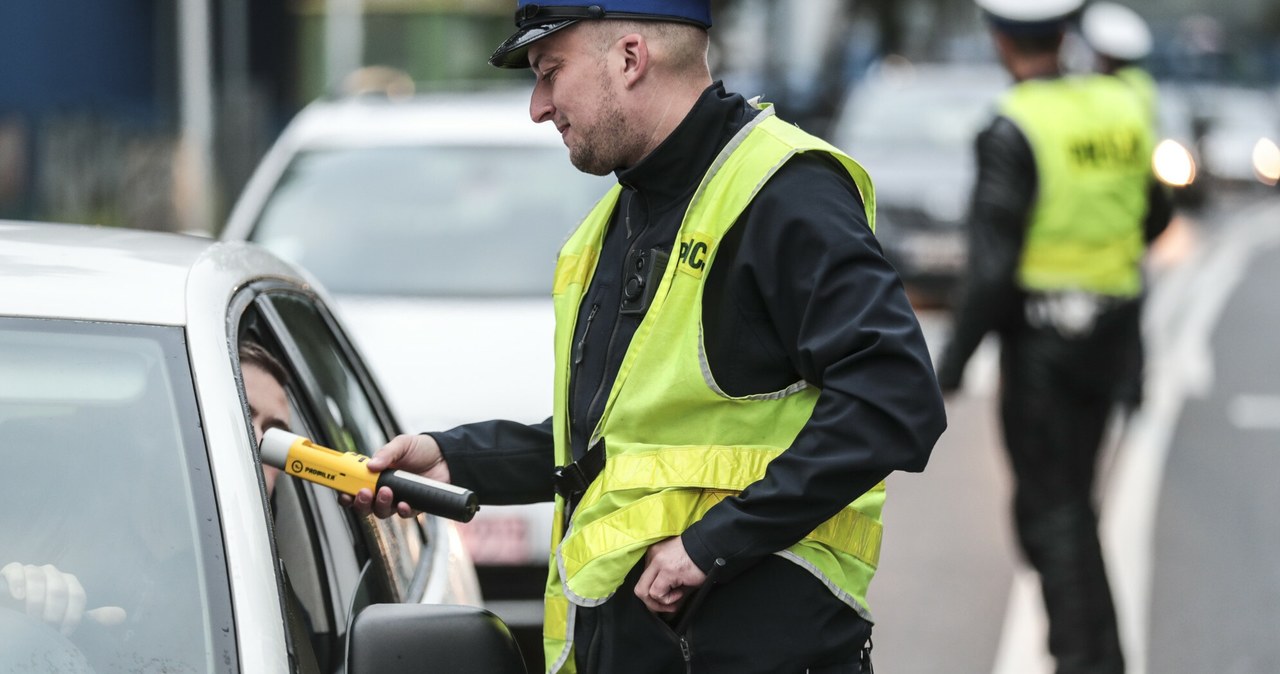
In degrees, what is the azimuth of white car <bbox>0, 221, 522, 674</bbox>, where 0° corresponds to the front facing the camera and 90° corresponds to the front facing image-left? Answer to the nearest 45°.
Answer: approximately 45°

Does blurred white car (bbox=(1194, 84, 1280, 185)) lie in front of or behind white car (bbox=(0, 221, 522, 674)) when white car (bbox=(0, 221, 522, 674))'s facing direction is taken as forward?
behind

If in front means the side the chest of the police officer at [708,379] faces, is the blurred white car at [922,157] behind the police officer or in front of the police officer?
behind

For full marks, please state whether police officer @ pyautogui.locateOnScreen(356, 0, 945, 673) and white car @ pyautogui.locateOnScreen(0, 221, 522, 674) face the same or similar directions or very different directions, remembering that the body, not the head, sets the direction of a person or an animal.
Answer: same or similar directions

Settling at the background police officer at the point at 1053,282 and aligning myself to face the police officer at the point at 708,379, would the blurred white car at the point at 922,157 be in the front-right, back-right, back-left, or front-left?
back-right

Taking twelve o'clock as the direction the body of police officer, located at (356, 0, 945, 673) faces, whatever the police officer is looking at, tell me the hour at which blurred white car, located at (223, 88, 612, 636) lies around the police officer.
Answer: The blurred white car is roughly at 4 o'clock from the police officer.

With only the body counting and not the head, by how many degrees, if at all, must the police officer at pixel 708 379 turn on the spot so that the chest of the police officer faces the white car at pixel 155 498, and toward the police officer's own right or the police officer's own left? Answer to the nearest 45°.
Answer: approximately 45° to the police officer's own right

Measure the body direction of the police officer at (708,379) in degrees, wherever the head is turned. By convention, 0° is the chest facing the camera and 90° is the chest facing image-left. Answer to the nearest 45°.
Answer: approximately 45°

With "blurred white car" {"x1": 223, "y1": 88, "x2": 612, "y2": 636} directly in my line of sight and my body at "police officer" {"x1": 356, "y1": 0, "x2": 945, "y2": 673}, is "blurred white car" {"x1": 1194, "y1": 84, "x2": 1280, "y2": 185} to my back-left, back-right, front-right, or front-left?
front-right

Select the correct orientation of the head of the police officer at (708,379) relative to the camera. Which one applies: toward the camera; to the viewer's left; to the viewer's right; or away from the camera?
to the viewer's left

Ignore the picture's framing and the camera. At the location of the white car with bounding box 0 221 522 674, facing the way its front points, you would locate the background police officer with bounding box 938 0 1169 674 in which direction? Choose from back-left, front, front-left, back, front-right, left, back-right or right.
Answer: back

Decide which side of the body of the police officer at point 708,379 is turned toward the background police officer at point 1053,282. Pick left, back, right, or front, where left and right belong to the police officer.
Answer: back

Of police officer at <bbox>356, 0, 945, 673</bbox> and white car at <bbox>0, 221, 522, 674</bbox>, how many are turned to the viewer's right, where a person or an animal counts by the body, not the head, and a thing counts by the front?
0

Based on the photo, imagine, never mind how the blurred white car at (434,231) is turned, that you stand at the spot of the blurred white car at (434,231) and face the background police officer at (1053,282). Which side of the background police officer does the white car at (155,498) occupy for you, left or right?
right

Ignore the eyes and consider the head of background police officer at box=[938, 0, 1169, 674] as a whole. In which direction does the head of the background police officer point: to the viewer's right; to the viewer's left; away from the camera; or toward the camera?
away from the camera
